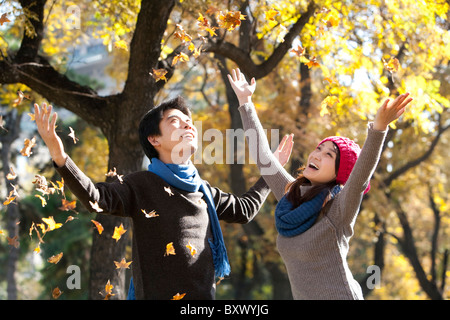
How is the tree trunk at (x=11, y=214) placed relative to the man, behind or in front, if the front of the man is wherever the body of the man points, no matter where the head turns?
behind

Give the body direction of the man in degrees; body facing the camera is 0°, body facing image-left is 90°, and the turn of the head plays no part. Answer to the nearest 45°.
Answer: approximately 315°

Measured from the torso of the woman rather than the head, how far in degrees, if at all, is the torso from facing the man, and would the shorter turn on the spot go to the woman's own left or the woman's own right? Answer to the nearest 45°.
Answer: approximately 45° to the woman's own right

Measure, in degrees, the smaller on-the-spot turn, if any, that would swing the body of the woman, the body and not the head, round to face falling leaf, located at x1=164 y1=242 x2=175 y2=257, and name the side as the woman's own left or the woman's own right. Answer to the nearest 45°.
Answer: approximately 45° to the woman's own right
